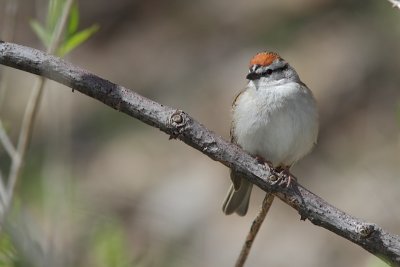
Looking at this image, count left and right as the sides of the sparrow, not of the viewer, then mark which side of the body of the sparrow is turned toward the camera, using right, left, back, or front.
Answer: front

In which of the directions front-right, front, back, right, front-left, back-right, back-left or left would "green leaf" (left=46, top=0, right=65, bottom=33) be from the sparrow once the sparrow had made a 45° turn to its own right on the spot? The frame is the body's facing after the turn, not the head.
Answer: front
